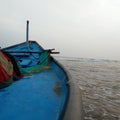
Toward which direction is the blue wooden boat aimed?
away from the camera
